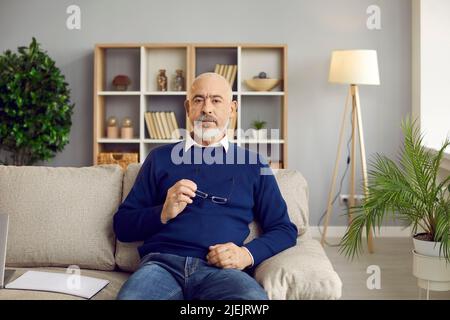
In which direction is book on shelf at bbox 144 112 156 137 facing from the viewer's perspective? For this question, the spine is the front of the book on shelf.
toward the camera

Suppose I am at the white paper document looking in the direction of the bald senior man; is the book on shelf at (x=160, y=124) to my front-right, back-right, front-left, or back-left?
front-left

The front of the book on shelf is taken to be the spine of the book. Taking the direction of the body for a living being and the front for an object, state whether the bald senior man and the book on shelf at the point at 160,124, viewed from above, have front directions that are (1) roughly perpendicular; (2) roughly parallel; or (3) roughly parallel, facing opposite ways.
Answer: roughly parallel

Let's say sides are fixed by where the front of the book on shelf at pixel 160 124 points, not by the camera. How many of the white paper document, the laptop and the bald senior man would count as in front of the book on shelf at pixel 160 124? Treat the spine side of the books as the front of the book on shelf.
3

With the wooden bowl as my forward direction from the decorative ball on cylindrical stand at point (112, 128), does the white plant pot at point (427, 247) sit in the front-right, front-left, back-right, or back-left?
front-right

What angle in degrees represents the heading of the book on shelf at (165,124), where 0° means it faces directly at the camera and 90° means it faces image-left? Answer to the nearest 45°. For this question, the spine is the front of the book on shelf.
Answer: approximately 0°

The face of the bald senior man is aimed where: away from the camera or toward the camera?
toward the camera

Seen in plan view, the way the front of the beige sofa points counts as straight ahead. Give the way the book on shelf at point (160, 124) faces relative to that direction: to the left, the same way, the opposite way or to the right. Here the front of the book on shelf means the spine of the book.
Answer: the same way

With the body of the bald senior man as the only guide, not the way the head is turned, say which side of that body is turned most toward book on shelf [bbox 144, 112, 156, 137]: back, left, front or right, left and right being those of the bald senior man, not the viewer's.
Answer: back

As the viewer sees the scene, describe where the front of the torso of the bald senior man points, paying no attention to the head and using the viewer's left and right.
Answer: facing the viewer

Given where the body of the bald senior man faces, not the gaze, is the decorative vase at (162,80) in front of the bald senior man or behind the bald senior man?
behind

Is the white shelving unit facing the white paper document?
yes

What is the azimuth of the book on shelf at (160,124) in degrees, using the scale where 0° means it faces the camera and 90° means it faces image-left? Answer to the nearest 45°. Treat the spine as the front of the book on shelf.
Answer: approximately 0°

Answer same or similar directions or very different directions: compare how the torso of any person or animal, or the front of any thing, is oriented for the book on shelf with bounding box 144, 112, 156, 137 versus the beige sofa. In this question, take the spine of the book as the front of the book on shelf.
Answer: same or similar directions

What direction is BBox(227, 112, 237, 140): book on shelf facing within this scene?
toward the camera
